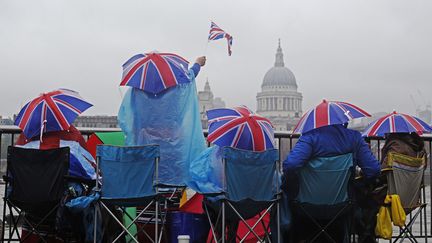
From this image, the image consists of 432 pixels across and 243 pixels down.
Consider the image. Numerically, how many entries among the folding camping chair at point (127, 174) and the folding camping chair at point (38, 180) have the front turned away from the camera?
2

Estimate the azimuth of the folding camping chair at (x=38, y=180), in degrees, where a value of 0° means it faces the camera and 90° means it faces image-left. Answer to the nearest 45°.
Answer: approximately 180°

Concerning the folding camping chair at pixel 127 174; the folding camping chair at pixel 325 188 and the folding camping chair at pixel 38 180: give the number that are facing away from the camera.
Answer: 3

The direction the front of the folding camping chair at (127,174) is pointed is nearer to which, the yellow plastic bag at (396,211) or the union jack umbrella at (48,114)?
the union jack umbrella

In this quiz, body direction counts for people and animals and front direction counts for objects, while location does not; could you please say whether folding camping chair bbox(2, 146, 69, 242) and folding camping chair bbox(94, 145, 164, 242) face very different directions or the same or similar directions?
same or similar directions

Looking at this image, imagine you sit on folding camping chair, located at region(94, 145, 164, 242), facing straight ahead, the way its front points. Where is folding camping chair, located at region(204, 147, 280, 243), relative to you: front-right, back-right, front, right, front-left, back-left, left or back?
right

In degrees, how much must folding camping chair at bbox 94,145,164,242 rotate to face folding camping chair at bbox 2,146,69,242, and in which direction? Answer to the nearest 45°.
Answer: approximately 90° to its left

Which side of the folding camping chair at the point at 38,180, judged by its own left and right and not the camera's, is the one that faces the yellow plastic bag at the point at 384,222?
right

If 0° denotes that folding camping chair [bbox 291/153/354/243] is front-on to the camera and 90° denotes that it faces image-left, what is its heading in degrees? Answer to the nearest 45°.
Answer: approximately 180°

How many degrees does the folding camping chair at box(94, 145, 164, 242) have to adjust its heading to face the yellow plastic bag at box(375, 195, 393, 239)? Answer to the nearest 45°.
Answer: approximately 90° to its right

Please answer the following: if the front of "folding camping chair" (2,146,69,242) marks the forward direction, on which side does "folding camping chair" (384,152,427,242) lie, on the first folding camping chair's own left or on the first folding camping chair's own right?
on the first folding camping chair's own right

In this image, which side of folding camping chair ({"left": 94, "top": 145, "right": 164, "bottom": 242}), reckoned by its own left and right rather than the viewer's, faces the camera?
back
